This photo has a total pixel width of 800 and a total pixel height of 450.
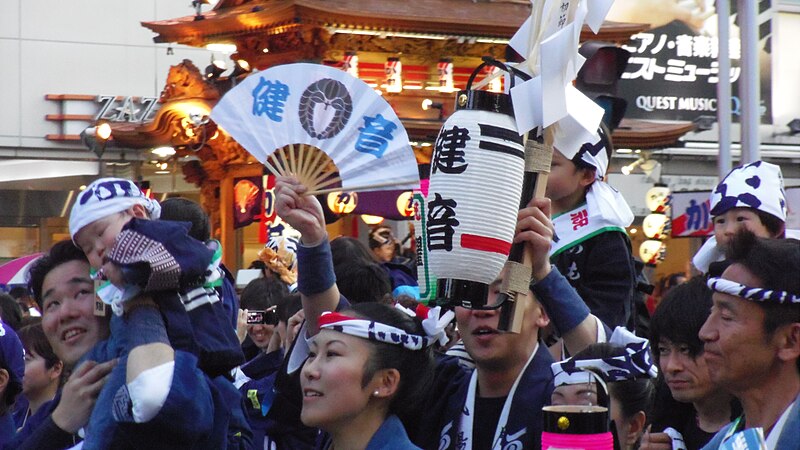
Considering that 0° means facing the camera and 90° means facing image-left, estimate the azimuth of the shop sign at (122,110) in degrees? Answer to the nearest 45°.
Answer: approximately 0°

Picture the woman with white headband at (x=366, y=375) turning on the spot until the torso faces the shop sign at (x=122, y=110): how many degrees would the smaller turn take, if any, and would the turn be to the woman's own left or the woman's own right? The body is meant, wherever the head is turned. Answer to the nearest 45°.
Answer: approximately 135° to the woman's own right

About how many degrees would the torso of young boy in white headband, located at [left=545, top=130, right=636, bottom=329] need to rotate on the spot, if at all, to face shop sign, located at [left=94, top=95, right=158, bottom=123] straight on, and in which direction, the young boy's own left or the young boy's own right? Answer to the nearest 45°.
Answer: approximately 45° to the young boy's own right

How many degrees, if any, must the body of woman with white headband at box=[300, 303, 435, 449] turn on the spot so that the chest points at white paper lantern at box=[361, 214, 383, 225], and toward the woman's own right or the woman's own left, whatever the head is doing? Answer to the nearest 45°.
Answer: approximately 135° to the woman's own right

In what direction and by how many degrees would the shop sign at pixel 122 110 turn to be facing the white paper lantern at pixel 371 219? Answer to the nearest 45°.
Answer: approximately 45° to its left

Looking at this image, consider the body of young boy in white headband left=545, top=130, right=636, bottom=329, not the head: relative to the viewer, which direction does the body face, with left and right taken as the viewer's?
facing to the left of the viewer

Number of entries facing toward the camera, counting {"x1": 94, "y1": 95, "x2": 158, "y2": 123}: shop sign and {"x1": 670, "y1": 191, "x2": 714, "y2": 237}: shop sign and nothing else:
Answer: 2

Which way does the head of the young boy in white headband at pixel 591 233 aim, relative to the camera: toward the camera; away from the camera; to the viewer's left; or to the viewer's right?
to the viewer's left

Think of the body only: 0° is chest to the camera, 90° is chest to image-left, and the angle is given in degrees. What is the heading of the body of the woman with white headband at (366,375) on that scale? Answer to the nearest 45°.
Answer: approximately 45°

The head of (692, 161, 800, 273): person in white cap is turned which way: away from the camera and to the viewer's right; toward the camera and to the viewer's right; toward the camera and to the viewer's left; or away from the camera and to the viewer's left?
toward the camera and to the viewer's left
